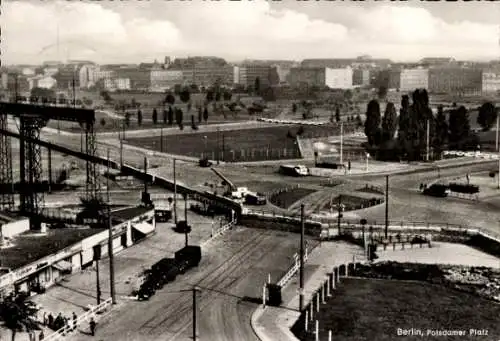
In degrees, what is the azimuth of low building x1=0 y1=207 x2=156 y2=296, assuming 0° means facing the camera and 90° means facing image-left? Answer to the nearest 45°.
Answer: approximately 315°

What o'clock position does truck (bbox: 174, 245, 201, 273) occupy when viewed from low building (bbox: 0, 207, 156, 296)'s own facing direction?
The truck is roughly at 11 o'clock from the low building.

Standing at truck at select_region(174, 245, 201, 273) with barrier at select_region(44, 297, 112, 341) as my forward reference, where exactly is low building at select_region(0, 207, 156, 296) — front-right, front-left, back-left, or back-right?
front-right

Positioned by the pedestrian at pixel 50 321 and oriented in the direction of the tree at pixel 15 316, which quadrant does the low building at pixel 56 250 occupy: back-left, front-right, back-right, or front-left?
back-right

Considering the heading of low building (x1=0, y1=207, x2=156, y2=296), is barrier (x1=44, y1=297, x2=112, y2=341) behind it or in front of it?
in front

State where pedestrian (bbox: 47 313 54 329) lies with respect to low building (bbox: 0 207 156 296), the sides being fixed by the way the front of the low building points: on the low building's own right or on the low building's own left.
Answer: on the low building's own right

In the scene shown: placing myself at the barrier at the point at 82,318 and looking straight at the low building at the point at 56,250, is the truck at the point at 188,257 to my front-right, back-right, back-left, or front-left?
front-right

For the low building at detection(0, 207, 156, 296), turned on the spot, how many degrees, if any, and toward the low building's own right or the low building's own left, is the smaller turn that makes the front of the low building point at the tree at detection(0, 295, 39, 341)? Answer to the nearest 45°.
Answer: approximately 45° to the low building's own right
